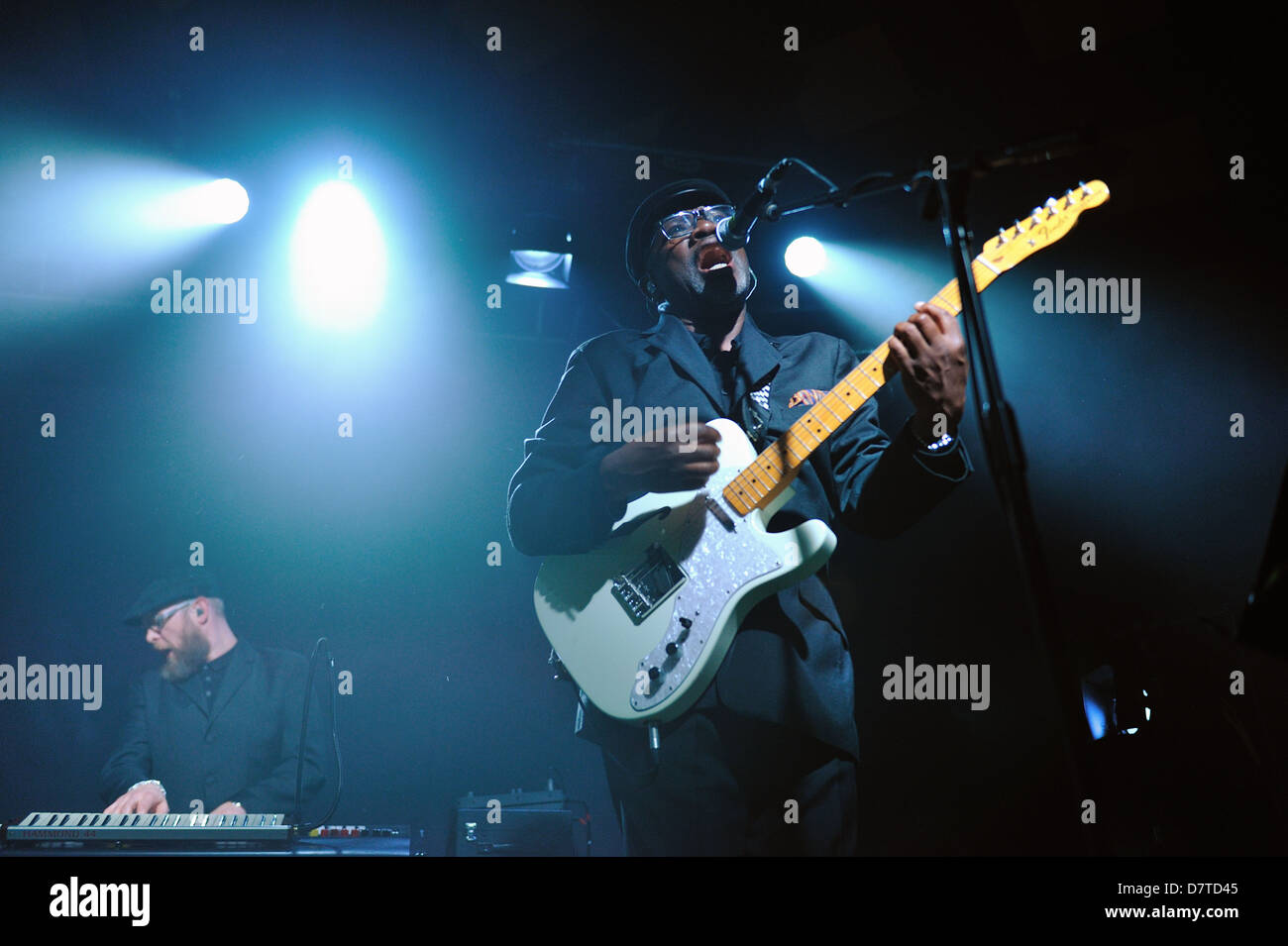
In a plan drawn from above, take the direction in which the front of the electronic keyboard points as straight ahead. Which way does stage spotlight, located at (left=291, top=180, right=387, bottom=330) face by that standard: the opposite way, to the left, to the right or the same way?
the opposite way

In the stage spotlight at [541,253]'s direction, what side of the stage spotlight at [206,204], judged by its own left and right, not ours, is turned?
left

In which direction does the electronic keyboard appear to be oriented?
away from the camera

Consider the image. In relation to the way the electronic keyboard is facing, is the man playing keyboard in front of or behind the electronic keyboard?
in front

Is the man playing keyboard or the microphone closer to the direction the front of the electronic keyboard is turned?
the man playing keyboard

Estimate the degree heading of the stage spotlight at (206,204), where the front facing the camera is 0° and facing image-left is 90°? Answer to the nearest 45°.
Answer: approximately 45°

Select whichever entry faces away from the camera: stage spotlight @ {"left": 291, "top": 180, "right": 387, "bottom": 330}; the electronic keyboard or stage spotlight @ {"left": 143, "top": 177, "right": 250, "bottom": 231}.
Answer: the electronic keyboard

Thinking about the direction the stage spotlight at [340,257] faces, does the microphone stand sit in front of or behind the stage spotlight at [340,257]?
in front
